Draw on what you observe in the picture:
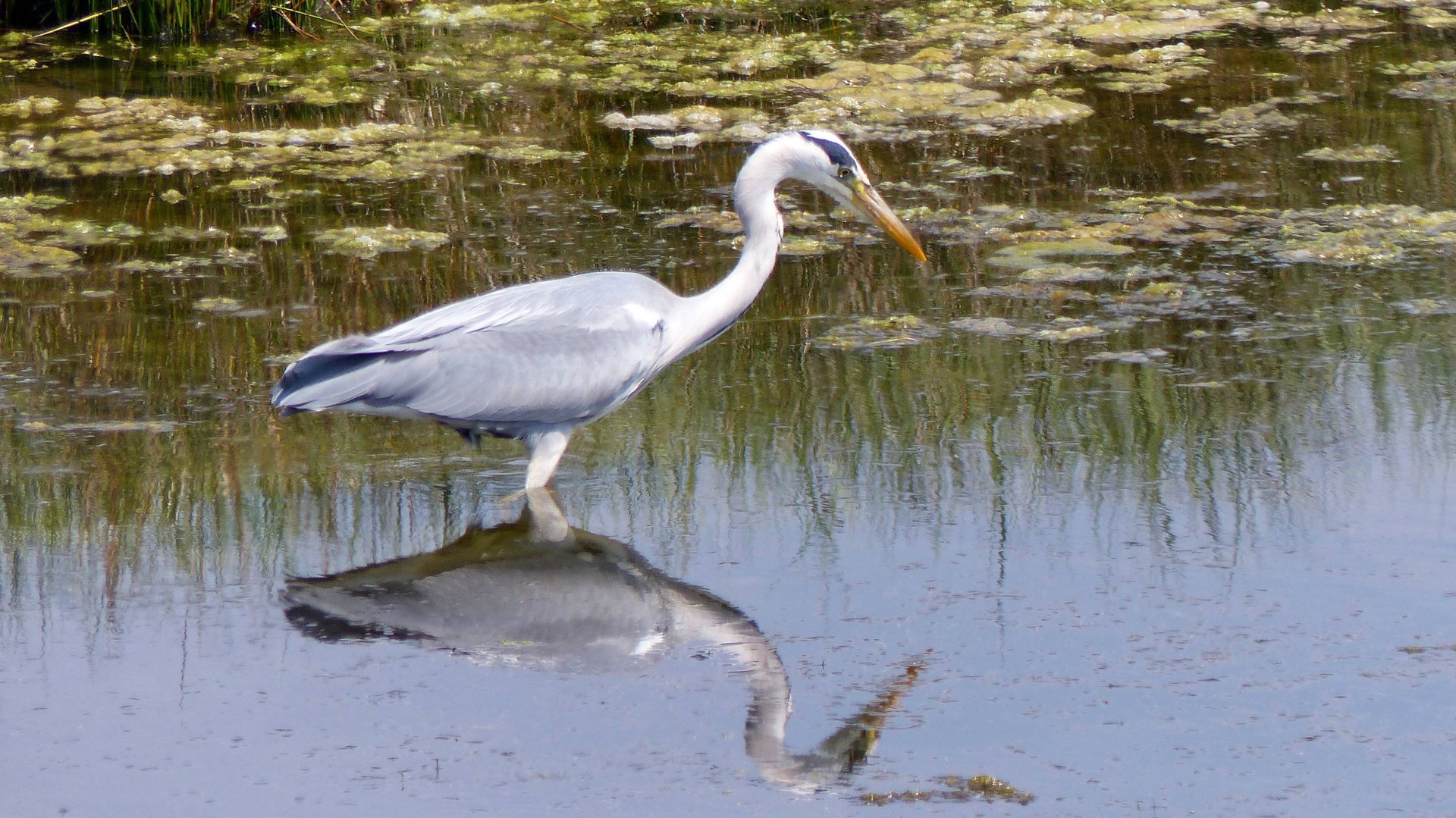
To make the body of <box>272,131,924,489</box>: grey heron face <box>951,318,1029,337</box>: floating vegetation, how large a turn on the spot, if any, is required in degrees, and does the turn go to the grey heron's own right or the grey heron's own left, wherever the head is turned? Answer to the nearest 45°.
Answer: approximately 45° to the grey heron's own left

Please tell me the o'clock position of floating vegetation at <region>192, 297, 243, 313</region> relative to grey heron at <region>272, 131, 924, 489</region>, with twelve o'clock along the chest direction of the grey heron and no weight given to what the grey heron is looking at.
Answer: The floating vegetation is roughly at 8 o'clock from the grey heron.

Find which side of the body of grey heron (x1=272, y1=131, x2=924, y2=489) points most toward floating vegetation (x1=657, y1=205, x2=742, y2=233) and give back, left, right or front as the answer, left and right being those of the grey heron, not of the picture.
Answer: left

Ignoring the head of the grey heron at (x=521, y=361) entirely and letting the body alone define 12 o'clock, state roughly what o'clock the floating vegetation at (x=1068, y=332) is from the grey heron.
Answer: The floating vegetation is roughly at 11 o'clock from the grey heron.

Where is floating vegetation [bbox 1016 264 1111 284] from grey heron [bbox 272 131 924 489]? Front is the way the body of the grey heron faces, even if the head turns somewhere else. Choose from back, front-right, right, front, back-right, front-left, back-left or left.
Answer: front-left

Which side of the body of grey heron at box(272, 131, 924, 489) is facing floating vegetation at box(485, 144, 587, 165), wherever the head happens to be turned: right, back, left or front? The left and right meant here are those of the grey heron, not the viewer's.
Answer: left

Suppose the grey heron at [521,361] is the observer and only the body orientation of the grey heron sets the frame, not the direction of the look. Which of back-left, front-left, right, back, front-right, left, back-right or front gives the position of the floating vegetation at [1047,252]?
front-left

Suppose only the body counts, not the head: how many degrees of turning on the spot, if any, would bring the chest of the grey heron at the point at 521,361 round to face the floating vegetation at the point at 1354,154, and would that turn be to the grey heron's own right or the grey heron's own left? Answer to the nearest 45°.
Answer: approximately 45° to the grey heron's own left

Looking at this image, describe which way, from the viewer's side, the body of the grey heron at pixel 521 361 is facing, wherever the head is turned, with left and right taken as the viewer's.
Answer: facing to the right of the viewer
